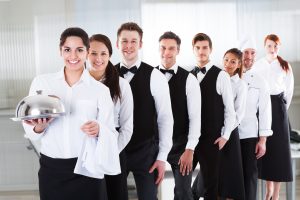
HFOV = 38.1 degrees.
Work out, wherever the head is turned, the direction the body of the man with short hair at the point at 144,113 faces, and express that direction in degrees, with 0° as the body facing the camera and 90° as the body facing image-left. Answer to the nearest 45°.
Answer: approximately 45°

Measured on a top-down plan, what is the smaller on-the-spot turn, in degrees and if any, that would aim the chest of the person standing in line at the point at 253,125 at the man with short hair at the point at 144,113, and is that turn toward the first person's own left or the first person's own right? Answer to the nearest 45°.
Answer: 0° — they already face them

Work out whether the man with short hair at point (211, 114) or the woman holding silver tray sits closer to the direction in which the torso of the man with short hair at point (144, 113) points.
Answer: the woman holding silver tray

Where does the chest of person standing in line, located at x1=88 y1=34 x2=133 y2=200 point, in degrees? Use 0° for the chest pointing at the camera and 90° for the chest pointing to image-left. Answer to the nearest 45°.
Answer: approximately 45°

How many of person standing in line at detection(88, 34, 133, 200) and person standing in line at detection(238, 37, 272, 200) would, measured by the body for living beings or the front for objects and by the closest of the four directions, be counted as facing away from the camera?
0

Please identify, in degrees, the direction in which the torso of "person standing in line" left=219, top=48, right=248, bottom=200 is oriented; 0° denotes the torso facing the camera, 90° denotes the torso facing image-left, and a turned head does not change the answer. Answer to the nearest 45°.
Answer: approximately 45°

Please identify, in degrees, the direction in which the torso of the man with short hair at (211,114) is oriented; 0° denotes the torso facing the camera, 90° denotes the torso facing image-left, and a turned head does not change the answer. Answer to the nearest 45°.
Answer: approximately 45°
